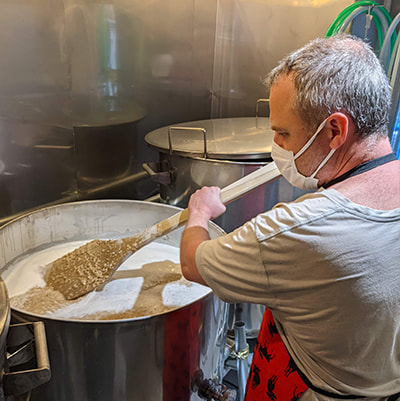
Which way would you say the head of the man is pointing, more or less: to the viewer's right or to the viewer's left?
to the viewer's left

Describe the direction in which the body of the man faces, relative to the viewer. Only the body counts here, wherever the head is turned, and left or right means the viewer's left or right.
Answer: facing away from the viewer and to the left of the viewer

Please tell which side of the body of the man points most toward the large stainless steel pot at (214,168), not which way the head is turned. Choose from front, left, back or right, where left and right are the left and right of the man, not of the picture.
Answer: front

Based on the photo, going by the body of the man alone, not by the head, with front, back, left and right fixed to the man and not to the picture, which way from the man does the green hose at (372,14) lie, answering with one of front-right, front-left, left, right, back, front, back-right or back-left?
front-right

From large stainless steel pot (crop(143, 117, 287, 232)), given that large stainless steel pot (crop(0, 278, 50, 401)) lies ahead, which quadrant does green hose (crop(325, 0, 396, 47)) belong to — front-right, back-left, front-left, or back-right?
back-left
